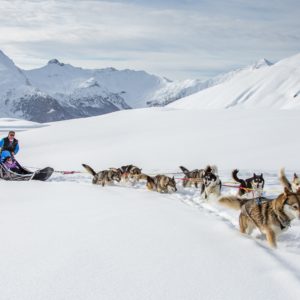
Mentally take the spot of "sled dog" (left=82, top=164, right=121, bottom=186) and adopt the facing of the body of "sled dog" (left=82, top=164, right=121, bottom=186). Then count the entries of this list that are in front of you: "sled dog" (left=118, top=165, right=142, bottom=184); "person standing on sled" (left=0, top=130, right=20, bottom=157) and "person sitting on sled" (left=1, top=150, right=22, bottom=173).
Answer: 1

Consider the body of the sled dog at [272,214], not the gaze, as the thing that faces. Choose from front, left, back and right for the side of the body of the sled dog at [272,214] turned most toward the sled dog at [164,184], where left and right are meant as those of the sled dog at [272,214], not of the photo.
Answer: back

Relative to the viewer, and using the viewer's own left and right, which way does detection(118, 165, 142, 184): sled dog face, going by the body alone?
facing the viewer and to the right of the viewer

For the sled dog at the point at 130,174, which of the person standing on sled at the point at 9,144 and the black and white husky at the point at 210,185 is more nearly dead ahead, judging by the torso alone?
the black and white husky

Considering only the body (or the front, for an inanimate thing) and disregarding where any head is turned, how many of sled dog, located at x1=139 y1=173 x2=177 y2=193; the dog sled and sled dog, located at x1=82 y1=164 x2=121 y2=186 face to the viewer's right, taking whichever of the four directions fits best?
3

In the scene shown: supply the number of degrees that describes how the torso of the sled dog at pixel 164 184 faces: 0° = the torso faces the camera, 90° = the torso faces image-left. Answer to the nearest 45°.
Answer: approximately 270°

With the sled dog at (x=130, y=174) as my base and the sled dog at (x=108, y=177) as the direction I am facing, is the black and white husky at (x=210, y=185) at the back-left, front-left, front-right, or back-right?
back-left

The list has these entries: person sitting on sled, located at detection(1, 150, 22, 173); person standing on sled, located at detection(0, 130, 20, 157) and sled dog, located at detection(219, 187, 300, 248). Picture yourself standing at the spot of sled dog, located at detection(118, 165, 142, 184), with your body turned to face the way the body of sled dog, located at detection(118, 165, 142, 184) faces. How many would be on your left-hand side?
0

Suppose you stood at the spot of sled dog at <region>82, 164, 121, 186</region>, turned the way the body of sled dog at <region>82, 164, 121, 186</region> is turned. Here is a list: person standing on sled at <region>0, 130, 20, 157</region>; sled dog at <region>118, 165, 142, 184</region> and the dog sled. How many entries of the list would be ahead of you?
1

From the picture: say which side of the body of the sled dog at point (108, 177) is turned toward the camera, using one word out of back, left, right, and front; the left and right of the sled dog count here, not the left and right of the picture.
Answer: right

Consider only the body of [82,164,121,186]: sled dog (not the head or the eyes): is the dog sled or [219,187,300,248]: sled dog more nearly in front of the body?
the sled dog

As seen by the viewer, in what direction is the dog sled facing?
to the viewer's right

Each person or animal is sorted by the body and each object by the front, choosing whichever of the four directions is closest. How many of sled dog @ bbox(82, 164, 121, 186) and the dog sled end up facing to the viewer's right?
2

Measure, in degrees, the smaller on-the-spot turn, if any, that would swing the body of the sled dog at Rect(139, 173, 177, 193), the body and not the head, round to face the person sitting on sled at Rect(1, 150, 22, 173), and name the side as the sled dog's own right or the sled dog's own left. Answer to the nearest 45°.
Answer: approximately 135° to the sled dog's own left

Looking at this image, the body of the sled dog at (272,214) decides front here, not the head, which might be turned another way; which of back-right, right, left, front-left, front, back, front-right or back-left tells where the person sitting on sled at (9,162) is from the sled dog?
back

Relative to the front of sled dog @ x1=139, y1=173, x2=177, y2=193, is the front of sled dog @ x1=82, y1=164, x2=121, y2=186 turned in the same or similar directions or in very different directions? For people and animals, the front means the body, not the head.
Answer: same or similar directions

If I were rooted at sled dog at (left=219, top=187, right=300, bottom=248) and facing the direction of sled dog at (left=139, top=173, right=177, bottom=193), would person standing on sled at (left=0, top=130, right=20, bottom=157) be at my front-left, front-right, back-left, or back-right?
front-left
